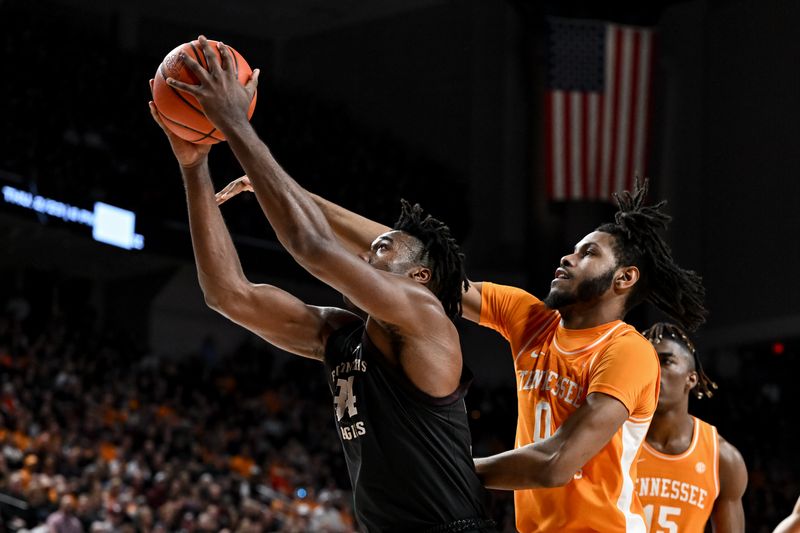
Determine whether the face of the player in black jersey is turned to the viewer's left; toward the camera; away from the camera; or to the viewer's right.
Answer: to the viewer's left

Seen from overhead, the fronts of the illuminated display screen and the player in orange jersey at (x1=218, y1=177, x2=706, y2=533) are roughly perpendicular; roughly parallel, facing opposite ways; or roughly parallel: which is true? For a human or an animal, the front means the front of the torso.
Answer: roughly perpendicular

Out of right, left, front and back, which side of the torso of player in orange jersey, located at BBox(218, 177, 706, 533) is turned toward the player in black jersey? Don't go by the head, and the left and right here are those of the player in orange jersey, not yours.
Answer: front

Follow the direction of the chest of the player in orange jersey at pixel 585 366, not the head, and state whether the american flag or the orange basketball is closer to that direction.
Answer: the orange basketball

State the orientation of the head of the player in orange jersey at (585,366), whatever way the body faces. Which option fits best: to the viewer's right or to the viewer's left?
to the viewer's left

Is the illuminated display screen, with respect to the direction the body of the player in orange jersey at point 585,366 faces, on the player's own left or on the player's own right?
on the player's own right

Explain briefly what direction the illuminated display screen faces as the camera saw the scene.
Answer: facing the viewer and to the right of the viewer

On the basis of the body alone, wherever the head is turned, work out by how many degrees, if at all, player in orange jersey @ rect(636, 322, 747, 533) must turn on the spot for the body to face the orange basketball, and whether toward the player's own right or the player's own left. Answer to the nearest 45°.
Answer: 0° — they already face it

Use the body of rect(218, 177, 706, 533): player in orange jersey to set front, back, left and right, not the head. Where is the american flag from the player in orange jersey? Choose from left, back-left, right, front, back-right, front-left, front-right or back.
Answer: back-right

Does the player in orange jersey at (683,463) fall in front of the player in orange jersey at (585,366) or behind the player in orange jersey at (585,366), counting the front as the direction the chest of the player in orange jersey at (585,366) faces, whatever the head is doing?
behind

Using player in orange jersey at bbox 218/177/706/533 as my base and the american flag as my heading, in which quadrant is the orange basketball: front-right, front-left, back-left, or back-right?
back-left

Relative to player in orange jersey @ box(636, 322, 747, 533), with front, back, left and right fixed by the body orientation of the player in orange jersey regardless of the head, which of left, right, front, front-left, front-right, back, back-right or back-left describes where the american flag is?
back-right

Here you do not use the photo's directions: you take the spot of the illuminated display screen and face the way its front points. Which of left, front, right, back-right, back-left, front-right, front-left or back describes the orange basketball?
front-right

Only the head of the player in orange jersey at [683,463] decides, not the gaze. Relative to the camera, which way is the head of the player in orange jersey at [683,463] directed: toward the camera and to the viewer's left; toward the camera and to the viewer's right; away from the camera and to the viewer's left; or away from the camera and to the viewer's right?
toward the camera and to the viewer's left

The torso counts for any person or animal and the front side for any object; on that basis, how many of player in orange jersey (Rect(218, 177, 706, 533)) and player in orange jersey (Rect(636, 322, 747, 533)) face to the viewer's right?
0

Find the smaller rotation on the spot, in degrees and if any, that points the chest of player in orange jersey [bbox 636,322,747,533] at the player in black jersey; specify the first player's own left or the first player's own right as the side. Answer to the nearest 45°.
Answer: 0° — they already face them
